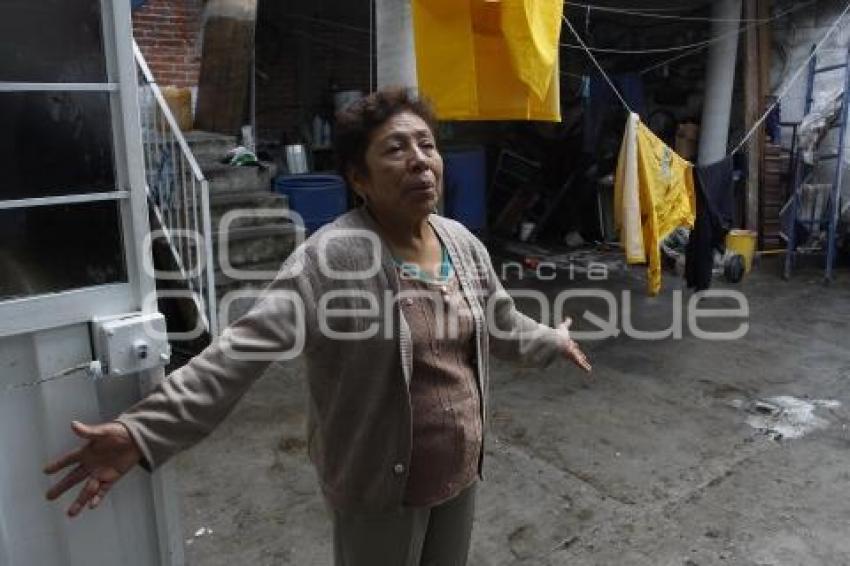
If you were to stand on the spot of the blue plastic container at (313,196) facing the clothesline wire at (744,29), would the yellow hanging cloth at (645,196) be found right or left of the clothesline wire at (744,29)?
right

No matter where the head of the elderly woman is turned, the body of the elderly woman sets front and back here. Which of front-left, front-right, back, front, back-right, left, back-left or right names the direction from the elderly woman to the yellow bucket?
left

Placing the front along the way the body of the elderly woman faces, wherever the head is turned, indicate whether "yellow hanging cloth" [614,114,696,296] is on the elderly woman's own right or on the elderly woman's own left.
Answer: on the elderly woman's own left

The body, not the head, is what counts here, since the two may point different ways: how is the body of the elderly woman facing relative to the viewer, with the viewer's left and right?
facing the viewer and to the right of the viewer

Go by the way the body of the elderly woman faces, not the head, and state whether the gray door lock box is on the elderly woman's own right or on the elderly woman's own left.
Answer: on the elderly woman's own right

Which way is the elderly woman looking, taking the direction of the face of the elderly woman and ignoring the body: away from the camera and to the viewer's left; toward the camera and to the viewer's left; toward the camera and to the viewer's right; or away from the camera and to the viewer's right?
toward the camera and to the viewer's right

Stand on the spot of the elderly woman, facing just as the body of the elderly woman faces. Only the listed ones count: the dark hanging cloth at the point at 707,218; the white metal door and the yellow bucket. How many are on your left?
2

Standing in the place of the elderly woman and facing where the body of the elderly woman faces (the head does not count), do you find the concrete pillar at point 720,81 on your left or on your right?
on your left

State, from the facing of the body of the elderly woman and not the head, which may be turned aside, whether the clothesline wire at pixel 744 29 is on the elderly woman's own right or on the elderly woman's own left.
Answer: on the elderly woman's own left

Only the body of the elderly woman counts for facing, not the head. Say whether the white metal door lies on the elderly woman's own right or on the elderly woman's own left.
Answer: on the elderly woman's own right

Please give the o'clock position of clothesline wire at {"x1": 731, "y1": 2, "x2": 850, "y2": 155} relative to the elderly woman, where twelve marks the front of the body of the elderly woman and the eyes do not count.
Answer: The clothesline wire is roughly at 9 o'clock from the elderly woman.

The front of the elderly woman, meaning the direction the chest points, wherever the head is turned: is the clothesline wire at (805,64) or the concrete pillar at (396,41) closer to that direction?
the clothesline wire
